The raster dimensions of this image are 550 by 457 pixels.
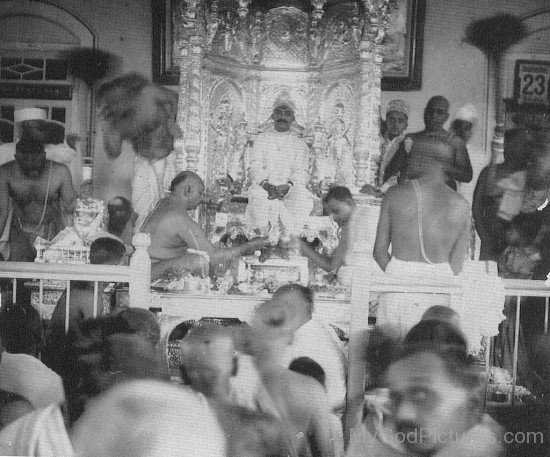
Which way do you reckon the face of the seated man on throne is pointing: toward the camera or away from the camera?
toward the camera

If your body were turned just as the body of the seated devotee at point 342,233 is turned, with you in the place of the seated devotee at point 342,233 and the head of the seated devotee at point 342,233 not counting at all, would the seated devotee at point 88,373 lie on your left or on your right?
on your left

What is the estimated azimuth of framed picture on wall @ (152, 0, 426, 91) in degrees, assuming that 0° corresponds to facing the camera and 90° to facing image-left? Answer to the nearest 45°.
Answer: approximately 0°

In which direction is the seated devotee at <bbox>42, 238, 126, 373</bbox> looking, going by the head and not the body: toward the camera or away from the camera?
away from the camera

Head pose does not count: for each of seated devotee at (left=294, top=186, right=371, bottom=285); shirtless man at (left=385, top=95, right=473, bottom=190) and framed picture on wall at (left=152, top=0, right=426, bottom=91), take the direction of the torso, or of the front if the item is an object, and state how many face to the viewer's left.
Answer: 1

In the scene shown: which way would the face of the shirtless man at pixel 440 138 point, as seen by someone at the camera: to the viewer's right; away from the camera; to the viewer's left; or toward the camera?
toward the camera

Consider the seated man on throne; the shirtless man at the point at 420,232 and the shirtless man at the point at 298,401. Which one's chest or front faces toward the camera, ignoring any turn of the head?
the seated man on throne

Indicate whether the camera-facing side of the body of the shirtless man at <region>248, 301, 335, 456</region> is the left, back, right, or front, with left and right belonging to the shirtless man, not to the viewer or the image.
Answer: back

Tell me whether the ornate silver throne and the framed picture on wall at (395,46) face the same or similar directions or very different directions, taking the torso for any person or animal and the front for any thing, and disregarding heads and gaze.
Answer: same or similar directions

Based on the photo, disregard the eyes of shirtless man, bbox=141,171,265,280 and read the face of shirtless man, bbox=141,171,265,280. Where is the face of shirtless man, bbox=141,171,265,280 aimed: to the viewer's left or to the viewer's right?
to the viewer's right

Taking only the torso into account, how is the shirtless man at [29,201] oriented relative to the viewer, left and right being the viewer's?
facing the viewer

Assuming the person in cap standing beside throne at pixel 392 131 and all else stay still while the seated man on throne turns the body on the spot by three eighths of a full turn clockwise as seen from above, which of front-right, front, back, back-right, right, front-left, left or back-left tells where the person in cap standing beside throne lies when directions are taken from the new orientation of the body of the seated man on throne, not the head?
back-right

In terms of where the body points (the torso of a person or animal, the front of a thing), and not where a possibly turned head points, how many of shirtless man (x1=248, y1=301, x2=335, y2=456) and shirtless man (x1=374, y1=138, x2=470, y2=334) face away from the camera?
2

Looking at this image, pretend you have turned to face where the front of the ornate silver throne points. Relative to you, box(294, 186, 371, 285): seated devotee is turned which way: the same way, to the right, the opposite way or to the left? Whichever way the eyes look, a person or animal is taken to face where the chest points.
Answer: to the right

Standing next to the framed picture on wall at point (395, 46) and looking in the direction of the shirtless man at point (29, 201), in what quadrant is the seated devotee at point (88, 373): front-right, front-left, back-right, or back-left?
front-left

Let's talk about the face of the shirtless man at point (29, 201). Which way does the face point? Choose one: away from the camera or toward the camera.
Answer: toward the camera
